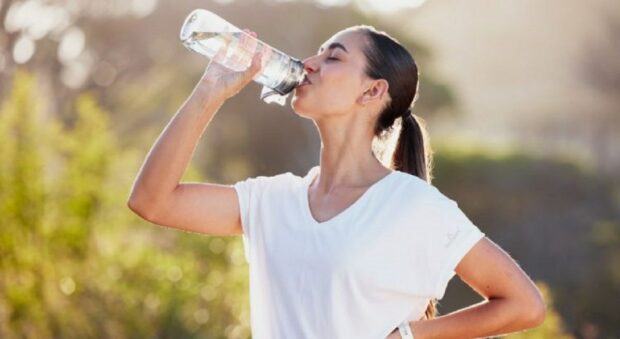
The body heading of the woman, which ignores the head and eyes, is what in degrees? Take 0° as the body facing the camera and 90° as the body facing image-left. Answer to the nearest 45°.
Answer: approximately 45°

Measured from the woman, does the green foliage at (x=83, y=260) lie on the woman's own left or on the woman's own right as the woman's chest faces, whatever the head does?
on the woman's own right
